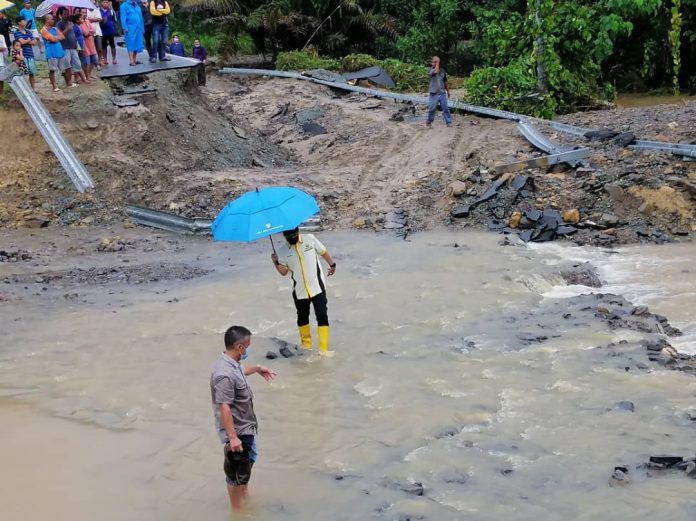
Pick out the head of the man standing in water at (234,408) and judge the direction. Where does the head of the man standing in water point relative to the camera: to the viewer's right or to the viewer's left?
to the viewer's right

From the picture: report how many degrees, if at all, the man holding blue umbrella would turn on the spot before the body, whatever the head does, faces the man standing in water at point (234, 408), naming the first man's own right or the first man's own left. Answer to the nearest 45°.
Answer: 0° — they already face them

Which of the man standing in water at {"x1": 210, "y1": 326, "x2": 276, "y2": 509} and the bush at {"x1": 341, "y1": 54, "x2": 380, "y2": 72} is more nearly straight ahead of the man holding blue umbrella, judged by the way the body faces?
the man standing in water

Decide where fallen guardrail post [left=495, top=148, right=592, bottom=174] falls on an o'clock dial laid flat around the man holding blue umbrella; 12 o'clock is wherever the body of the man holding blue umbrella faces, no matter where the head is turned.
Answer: The fallen guardrail post is roughly at 7 o'clock from the man holding blue umbrella.

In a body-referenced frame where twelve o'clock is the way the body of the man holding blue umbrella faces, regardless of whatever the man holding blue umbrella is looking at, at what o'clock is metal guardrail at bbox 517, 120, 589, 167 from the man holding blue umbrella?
The metal guardrail is roughly at 7 o'clock from the man holding blue umbrella.

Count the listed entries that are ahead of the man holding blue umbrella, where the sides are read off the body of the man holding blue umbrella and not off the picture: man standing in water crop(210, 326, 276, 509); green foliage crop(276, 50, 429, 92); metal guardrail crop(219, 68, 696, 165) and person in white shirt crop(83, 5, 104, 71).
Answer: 1

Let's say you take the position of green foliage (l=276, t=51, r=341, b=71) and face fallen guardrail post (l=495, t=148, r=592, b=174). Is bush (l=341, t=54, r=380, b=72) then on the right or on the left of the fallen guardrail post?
left

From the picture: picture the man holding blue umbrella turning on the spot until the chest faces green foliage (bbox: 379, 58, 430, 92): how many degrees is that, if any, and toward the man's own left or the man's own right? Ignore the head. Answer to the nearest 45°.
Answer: approximately 180°

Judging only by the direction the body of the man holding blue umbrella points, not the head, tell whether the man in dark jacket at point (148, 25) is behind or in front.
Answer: behind

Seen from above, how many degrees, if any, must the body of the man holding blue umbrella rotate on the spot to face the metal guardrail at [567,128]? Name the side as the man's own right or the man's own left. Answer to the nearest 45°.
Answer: approximately 135° to the man's own left

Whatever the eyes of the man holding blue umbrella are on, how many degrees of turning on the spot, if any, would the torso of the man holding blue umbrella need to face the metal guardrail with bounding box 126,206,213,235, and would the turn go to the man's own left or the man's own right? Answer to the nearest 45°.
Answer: approximately 180°

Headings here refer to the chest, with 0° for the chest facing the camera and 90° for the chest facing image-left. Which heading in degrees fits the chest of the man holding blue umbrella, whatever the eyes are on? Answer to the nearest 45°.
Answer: approximately 0°

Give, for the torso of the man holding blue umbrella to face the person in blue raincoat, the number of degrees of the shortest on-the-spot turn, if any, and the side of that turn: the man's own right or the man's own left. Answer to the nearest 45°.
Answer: approximately 180°

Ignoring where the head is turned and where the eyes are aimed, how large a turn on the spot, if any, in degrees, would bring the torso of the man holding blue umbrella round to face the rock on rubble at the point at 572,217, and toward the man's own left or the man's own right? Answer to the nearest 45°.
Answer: approximately 135° to the man's own left
